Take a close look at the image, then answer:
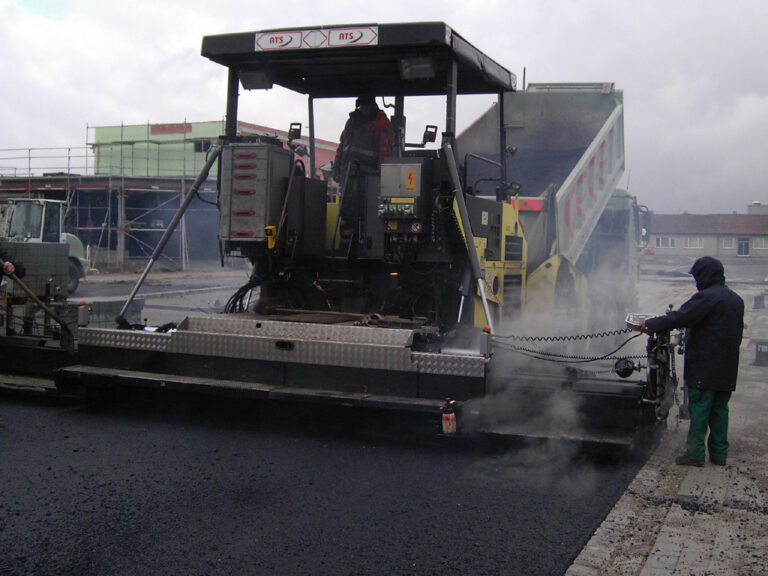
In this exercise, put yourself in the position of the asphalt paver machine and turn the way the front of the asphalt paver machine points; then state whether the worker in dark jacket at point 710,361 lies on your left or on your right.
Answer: on your right

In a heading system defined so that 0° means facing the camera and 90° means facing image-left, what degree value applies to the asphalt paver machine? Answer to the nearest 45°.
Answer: approximately 225°
